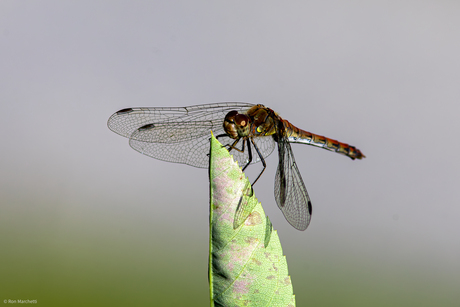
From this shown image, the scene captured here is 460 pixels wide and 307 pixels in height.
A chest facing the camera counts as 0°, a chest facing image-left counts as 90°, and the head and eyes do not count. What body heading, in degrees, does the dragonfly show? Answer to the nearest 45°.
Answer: approximately 45°
